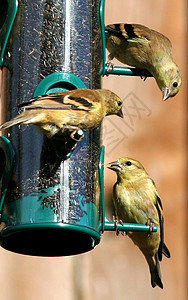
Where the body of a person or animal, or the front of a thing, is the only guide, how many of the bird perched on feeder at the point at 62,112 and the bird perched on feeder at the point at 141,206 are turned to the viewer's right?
1

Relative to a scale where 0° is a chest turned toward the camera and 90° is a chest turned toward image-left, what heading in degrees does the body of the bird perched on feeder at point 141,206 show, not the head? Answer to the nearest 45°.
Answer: approximately 45°

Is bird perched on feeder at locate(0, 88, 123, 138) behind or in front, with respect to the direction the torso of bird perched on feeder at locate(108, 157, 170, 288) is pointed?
in front

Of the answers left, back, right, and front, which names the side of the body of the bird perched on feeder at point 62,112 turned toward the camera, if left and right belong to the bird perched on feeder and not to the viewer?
right
